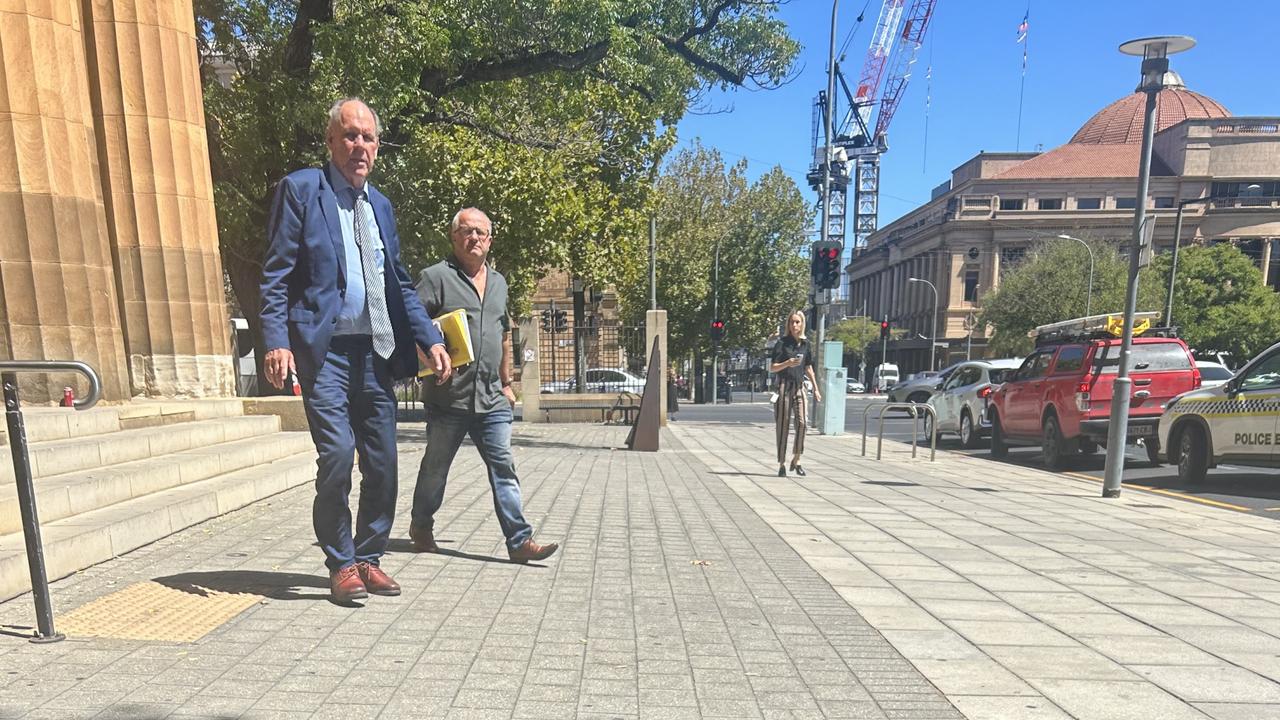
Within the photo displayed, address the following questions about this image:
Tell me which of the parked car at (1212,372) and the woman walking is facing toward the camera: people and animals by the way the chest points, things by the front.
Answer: the woman walking

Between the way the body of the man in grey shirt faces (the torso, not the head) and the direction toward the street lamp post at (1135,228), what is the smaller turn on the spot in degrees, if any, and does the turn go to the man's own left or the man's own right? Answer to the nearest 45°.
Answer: approximately 45° to the man's own left

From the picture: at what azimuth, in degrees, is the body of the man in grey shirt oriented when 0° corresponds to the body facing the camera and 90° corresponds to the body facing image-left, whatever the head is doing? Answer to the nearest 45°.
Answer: approximately 315°

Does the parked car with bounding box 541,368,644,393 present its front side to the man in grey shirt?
no

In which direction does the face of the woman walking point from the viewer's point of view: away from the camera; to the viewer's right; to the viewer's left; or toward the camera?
toward the camera

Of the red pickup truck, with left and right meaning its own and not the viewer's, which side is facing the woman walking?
left

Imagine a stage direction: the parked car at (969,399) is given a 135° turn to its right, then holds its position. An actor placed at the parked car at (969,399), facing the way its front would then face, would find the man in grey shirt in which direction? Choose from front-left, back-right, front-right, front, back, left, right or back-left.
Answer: right

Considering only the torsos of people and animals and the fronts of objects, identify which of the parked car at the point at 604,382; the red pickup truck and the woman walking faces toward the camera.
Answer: the woman walking

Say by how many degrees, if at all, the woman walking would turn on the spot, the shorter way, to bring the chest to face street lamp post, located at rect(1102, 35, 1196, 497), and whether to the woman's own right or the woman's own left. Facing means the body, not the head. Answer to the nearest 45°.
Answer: approximately 90° to the woman's own left
